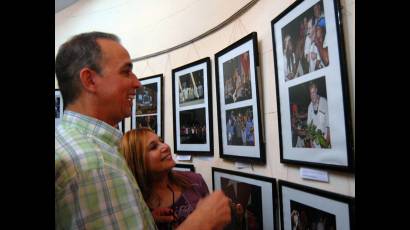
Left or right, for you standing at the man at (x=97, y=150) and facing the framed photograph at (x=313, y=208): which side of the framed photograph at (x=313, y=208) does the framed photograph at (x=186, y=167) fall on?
left

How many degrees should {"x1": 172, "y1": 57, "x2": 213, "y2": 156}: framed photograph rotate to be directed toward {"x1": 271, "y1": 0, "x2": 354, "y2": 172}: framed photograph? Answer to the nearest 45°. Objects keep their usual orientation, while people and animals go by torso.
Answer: approximately 90° to its left

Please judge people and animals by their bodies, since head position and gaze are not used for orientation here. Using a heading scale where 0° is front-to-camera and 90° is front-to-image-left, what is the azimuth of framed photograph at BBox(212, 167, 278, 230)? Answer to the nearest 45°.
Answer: approximately 45°

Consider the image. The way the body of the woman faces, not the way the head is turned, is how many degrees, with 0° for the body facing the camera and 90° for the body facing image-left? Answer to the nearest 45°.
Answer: approximately 315°

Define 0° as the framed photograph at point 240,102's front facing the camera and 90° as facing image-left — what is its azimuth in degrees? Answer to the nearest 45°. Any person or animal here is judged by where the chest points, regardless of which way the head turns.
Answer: approximately 45°

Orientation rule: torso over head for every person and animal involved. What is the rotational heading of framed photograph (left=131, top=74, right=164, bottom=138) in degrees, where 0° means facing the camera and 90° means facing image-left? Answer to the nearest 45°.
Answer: approximately 45°

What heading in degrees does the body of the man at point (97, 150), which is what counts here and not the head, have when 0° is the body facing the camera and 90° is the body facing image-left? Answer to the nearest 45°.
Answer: approximately 270°

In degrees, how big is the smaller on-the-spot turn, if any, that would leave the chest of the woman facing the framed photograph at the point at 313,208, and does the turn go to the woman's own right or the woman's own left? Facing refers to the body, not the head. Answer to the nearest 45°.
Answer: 0° — they already face it
